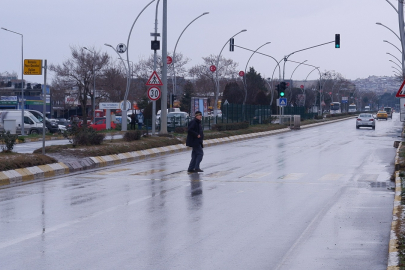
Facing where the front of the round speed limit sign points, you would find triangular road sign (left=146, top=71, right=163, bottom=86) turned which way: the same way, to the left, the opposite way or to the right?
the same way

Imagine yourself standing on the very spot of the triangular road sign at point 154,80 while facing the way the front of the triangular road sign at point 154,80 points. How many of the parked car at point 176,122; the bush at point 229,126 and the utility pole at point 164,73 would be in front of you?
0

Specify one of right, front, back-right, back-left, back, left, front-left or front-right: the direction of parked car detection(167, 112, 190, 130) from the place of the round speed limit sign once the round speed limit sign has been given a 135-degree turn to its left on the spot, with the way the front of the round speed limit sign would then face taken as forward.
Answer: front-left

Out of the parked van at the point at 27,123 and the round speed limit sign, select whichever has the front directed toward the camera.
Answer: the round speed limit sign

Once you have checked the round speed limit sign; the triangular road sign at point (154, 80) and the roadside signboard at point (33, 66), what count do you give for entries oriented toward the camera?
3

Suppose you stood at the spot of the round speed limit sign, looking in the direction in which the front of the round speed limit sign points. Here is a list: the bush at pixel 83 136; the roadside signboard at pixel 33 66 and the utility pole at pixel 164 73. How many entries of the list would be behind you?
1

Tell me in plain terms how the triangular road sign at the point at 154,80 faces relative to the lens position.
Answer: facing the viewer

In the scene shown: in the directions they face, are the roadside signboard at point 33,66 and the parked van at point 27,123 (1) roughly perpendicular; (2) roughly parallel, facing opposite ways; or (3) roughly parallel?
roughly perpendicular

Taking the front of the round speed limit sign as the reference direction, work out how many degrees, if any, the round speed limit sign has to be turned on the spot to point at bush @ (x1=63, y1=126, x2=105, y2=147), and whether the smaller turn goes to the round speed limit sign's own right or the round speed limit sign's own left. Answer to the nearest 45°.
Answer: approximately 45° to the round speed limit sign's own right
